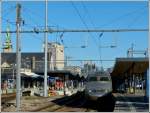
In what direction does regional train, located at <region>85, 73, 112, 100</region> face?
toward the camera
